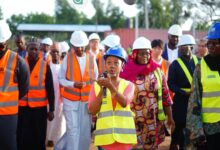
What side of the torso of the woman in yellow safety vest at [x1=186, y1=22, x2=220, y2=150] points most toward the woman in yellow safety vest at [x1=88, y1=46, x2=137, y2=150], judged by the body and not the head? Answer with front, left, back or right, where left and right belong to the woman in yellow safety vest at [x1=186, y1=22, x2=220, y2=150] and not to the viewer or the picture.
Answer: right

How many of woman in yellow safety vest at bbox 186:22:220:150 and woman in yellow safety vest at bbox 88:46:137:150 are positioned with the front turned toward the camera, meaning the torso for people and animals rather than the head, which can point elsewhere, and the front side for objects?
2

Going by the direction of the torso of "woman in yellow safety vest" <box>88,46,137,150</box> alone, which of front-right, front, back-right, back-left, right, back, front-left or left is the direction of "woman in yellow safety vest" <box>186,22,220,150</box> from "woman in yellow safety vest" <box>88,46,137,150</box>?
left

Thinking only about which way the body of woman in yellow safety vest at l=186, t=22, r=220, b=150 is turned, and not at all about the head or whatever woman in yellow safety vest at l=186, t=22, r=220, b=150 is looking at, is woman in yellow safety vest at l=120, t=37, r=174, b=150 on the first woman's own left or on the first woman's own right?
on the first woman's own right

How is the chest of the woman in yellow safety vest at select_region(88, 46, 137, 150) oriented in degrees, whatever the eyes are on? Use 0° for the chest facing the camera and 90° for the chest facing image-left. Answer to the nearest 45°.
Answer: approximately 0°
